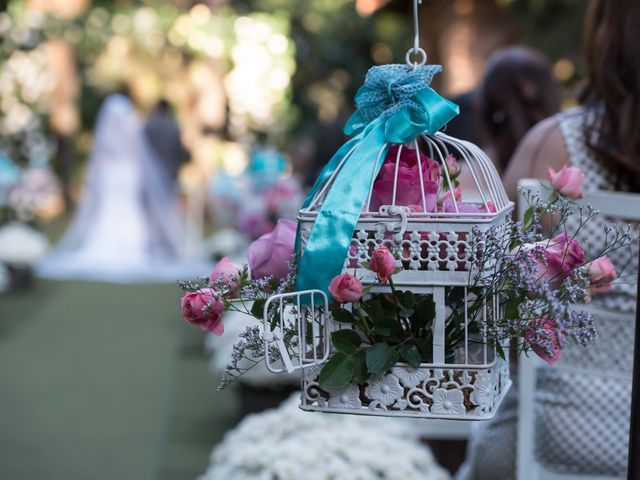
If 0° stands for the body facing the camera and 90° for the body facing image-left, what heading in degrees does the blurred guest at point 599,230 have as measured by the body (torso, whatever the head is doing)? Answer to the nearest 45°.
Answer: approximately 135°

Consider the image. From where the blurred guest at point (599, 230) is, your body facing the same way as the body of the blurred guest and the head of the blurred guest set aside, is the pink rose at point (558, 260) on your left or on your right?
on your left

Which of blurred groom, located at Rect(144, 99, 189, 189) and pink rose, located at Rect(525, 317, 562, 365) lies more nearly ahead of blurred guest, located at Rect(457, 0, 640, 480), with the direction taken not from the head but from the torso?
the blurred groom

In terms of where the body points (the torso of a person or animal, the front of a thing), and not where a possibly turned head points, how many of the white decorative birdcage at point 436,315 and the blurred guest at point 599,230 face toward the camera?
1

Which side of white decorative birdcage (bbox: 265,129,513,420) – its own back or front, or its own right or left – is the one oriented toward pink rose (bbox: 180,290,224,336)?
right

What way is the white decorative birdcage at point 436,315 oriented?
toward the camera

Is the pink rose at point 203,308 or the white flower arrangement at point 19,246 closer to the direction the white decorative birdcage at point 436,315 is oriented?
the pink rose

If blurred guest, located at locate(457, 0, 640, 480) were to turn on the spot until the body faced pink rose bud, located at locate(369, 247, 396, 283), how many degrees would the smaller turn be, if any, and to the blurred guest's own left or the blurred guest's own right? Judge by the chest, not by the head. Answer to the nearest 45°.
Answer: approximately 135° to the blurred guest's own left

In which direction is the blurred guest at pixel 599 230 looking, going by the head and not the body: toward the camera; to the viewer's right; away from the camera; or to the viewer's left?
away from the camera
